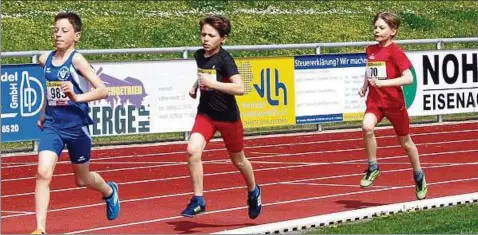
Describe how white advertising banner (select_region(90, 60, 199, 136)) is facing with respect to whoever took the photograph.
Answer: facing the viewer

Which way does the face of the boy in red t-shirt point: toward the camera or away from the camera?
toward the camera

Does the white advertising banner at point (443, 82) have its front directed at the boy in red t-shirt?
yes

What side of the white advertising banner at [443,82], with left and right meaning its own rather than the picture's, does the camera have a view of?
front

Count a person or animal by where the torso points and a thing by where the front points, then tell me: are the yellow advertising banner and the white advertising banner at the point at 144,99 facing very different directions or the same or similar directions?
same or similar directions

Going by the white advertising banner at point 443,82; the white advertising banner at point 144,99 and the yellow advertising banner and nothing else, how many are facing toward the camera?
3

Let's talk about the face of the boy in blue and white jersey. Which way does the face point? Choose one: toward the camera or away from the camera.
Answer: toward the camera

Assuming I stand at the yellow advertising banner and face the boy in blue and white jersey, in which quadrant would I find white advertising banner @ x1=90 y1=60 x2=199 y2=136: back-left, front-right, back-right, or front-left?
front-right

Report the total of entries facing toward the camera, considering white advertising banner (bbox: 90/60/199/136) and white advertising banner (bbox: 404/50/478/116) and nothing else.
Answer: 2

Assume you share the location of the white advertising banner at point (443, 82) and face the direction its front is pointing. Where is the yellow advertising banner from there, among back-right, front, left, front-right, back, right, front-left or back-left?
front-right
